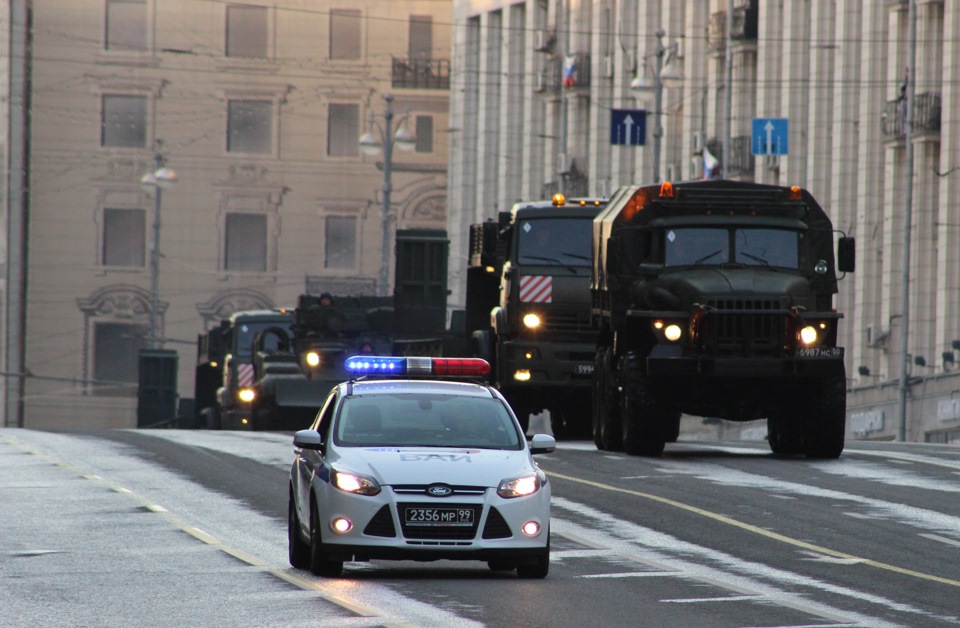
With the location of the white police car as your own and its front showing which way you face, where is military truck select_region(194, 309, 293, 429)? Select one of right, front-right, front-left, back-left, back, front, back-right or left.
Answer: back

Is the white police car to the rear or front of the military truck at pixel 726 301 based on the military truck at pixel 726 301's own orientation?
to the front

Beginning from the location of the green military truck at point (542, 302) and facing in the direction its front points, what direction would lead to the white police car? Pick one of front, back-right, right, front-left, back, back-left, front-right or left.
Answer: front

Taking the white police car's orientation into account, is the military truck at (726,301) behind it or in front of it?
behind

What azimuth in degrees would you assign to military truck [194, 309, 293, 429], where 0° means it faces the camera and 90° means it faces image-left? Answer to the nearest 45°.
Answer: approximately 315°

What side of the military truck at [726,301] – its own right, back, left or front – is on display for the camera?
front

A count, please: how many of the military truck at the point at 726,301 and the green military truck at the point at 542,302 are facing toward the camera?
2
